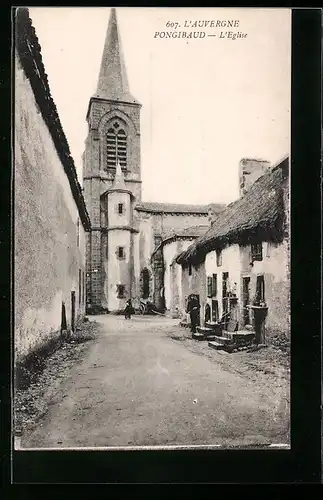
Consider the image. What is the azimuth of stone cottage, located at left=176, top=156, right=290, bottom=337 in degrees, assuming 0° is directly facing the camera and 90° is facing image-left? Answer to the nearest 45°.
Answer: approximately 45°

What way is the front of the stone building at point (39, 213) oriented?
to the viewer's right
